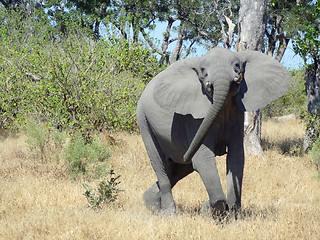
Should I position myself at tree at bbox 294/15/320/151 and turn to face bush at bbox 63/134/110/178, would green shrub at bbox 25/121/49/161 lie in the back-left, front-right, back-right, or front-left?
front-right

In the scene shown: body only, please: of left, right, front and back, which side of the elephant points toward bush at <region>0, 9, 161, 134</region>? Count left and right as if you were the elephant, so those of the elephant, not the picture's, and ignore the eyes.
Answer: back

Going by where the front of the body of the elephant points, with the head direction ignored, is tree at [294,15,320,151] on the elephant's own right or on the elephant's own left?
on the elephant's own left

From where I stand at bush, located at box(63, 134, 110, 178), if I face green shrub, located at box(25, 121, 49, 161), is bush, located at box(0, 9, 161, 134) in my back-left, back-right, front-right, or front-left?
front-right

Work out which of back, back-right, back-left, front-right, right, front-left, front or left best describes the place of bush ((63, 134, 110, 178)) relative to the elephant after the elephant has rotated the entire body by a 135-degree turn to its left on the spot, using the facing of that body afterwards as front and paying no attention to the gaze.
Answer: front-left

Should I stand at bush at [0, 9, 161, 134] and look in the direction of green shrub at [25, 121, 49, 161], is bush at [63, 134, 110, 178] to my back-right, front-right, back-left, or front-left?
front-left

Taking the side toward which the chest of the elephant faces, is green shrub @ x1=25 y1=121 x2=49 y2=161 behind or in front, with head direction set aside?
behind

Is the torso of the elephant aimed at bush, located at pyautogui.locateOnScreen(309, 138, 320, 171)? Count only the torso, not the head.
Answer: no

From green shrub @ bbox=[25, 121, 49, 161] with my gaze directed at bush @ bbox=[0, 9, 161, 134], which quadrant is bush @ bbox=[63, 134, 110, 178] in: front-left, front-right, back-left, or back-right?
back-right

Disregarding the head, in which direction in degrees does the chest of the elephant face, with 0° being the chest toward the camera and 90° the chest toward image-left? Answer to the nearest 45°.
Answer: approximately 315°
